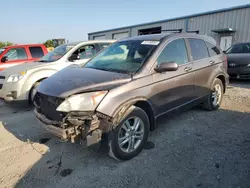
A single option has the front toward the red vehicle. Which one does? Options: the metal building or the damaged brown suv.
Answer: the metal building

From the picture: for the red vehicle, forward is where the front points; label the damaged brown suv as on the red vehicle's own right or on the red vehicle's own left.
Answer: on the red vehicle's own left

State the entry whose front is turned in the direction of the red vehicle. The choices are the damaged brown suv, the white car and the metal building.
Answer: the metal building

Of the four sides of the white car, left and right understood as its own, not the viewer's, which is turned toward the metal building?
back

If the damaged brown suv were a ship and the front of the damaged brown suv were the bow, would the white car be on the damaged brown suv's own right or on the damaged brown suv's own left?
on the damaged brown suv's own right

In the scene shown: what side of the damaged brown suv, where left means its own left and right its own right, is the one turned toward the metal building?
back

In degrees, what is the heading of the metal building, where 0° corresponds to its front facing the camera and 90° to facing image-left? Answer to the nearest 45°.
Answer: approximately 45°
